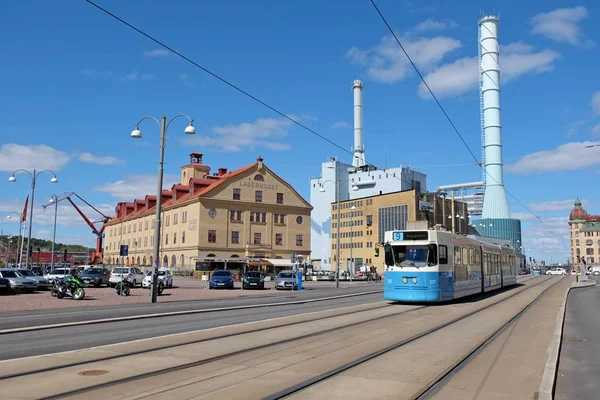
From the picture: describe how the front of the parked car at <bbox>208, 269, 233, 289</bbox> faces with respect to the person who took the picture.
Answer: facing the viewer

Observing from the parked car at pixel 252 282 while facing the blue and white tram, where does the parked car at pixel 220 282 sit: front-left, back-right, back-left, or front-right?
back-right

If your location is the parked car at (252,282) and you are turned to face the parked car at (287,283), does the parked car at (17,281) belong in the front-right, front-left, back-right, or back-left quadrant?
back-right

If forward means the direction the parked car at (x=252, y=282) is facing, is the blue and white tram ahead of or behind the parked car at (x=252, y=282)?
ahead

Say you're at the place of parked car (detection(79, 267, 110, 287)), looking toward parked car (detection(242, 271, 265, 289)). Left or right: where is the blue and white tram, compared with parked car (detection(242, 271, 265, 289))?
right

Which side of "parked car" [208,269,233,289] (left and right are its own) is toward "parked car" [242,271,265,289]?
left

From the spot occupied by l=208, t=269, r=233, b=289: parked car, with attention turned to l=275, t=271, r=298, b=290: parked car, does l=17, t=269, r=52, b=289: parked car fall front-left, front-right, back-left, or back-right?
back-right

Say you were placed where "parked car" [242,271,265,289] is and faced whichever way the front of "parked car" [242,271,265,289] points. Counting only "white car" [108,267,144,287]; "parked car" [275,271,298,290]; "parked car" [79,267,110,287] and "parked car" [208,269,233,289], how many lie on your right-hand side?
3

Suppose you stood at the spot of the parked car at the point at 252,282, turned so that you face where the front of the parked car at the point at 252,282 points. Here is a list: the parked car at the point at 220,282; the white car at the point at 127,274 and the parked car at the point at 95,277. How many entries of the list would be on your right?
3

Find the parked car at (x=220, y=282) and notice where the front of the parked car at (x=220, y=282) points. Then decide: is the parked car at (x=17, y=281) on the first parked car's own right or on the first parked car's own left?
on the first parked car's own right

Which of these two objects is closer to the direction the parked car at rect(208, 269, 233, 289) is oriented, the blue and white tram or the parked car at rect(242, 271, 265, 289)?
the blue and white tram

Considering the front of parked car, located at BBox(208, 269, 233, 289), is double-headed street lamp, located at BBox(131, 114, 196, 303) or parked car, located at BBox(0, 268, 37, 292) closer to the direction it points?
the double-headed street lamp

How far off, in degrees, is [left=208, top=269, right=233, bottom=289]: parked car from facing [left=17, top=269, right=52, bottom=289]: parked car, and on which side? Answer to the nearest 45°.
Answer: approximately 90° to its right

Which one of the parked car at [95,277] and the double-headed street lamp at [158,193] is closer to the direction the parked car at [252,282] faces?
the double-headed street lamp

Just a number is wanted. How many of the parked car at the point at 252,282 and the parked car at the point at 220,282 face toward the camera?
2

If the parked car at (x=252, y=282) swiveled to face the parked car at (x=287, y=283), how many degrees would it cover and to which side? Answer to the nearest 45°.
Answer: approximately 45° to its left

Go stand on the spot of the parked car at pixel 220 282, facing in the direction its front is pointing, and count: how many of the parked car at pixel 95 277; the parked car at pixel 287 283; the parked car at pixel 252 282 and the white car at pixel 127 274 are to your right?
2
